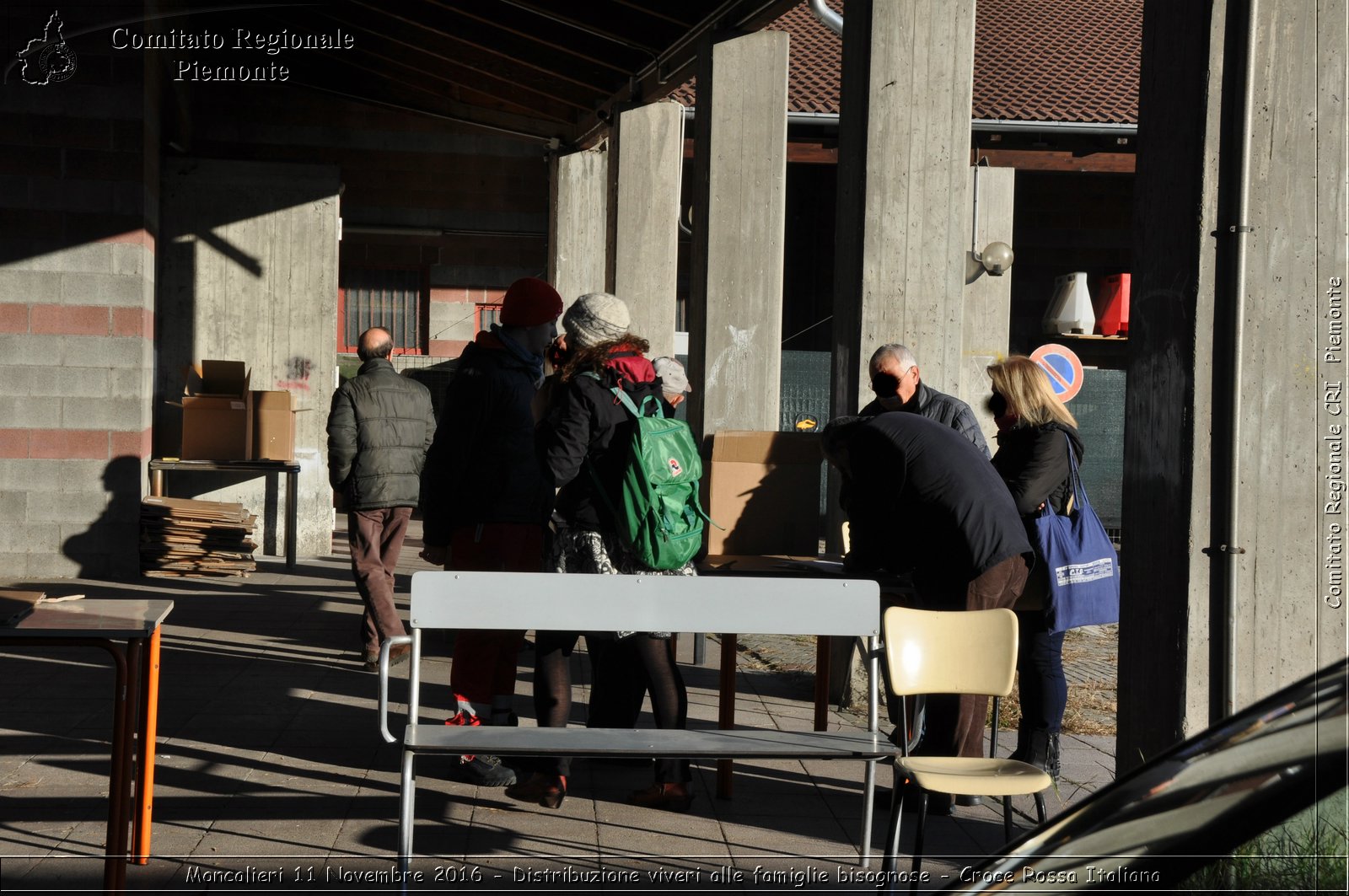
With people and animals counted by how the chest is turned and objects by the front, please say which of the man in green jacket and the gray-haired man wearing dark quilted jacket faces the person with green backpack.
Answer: the gray-haired man wearing dark quilted jacket

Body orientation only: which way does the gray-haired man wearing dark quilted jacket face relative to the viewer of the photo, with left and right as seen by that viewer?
facing the viewer and to the left of the viewer

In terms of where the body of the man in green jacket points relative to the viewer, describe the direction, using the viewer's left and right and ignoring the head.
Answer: facing away from the viewer

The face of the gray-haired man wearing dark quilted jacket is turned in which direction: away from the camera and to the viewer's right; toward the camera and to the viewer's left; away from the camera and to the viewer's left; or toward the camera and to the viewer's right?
toward the camera and to the viewer's left

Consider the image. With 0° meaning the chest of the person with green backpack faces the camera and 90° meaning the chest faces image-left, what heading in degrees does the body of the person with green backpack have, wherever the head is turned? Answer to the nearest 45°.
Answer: approximately 135°

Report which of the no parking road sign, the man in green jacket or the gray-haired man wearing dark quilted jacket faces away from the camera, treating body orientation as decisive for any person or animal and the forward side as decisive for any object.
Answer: the man in green jacket

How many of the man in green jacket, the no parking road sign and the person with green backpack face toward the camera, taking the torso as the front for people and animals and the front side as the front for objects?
1

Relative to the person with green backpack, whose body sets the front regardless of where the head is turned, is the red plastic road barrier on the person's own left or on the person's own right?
on the person's own right

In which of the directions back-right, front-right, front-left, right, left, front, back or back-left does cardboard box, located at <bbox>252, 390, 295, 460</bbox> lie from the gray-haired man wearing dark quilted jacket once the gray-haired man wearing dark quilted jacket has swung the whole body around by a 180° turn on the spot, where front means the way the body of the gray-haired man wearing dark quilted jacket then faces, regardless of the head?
left

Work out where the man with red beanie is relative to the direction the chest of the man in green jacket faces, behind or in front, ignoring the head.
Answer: behind

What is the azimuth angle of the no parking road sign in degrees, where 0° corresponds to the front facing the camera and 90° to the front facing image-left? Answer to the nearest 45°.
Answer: approximately 0°

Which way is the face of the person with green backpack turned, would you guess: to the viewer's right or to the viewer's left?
to the viewer's left

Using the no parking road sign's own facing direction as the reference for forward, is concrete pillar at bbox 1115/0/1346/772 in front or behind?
in front

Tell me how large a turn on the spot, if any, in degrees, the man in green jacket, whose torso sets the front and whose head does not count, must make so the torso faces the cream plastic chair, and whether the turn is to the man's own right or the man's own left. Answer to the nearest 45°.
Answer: approximately 135° to the man's own right

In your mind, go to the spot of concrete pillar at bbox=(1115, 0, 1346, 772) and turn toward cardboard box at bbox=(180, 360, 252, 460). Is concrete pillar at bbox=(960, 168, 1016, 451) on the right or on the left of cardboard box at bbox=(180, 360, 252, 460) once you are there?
right

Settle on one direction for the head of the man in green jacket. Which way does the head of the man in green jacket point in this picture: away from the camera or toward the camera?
away from the camera

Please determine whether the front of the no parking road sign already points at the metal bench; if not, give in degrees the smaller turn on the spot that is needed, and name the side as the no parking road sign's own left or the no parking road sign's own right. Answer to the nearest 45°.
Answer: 0° — it already faces it
